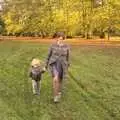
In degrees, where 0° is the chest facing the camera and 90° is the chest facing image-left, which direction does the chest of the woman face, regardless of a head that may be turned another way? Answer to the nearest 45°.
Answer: approximately 0°

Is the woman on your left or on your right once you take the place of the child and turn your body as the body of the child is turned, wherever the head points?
on your left

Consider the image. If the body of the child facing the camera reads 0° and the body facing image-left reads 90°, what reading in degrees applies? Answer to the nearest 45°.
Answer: approximately 0°

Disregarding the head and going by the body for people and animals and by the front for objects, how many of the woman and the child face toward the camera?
2

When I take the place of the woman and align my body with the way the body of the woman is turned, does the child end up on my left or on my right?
on my right
